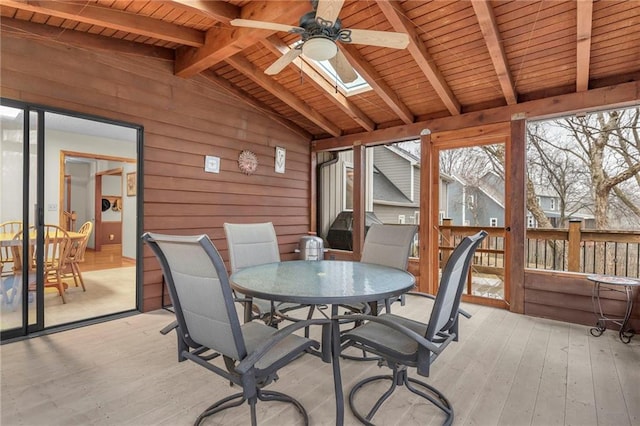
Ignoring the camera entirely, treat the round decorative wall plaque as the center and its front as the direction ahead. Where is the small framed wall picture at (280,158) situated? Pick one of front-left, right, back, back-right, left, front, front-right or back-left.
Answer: left

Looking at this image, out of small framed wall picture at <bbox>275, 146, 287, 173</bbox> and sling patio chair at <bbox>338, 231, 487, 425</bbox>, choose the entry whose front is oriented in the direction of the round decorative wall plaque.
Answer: the sling patio chair

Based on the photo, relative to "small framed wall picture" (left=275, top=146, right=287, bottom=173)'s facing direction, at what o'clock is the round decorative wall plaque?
The round decorative wall plaque is roughly at 3 o'clock from the small framed wall picture.

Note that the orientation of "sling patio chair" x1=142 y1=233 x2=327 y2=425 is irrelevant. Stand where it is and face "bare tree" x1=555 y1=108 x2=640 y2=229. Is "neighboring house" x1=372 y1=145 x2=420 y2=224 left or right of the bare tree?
left

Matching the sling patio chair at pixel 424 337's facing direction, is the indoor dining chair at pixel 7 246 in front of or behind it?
in front

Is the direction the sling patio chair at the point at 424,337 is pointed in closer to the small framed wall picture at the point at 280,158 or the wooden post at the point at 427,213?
the small framed wall picture

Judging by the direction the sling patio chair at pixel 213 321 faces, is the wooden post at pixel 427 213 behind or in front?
in front

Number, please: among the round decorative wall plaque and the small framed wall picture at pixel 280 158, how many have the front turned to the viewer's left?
0

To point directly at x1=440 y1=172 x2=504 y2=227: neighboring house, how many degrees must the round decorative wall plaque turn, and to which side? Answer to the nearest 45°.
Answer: approximately 45° to its left

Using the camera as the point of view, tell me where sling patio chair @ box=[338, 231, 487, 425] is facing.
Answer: facing away from the viewer and to the left of the viewer

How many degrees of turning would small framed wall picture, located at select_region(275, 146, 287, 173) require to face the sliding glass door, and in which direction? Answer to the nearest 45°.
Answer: approximately 90° to its right

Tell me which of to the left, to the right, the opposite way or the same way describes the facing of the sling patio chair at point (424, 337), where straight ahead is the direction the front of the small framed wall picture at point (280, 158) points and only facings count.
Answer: the opposite way

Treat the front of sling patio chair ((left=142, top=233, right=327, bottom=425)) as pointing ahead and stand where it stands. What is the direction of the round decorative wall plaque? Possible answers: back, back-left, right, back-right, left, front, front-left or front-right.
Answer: front-left

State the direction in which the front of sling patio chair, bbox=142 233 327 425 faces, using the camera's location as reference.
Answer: facing away from the viewer and to the right of the viewer

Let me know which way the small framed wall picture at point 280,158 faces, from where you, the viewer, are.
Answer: facing the viewer and to the right of the viewer

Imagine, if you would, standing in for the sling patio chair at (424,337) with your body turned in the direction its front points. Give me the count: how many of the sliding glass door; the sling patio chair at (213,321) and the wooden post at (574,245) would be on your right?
1

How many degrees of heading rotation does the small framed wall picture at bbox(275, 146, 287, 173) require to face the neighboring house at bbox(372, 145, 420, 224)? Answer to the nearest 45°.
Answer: approximately 45° to its left
